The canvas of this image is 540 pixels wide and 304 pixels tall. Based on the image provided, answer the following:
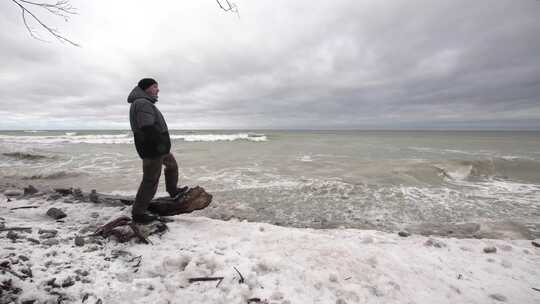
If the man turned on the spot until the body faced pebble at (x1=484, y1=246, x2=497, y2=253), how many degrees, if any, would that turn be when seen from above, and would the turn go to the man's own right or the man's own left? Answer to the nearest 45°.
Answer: approximately 45° to the man's own right

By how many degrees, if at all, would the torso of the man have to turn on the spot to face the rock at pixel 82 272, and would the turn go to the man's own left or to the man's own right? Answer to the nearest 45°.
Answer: approximately 135° to the man's own right

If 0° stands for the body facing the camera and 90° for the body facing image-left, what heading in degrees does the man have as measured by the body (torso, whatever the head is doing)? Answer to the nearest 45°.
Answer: approximately 270°

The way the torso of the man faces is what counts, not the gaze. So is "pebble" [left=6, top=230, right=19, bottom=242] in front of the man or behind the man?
behind

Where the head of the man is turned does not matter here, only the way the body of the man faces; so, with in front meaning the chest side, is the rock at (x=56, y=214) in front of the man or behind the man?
behind

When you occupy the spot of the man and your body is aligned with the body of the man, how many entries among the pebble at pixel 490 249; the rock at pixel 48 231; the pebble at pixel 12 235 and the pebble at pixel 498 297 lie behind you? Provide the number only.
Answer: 2

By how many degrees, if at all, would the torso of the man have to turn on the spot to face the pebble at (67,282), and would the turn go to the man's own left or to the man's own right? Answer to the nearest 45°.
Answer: approximately 135° to the man's own right

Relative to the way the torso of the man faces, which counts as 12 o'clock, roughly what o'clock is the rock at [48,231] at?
The rock is roughly at 6 o'clock from the man.
